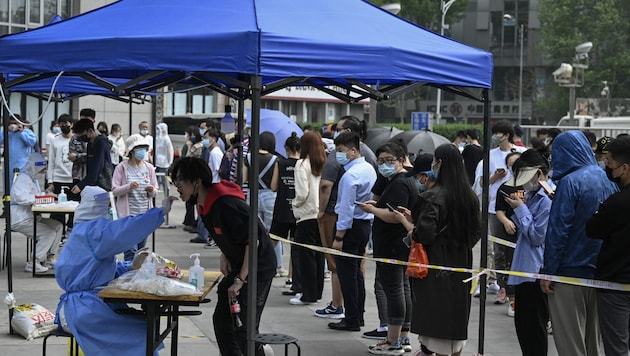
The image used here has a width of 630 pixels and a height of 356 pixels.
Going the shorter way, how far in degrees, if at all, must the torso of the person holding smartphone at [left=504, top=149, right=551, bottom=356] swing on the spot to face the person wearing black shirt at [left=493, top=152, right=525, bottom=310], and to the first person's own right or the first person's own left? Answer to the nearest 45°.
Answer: approximately 90° to the first person's own right

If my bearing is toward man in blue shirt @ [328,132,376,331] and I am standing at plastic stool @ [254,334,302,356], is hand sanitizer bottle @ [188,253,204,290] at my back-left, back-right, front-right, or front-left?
back-left

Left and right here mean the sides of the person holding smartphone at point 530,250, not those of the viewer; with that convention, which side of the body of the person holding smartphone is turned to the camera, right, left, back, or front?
left

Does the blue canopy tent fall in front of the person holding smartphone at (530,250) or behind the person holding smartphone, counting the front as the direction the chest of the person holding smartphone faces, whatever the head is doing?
in front

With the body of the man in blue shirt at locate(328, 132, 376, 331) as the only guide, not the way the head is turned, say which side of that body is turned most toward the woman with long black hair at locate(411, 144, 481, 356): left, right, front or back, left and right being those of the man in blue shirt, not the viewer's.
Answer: left

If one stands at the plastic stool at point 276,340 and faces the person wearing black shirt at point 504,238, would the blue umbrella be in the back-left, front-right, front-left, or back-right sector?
front-left

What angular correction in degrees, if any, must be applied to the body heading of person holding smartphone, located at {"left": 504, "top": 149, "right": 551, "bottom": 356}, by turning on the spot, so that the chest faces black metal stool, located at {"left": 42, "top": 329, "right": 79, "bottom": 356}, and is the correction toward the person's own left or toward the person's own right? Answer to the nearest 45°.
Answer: approximately 45° to the person's own left

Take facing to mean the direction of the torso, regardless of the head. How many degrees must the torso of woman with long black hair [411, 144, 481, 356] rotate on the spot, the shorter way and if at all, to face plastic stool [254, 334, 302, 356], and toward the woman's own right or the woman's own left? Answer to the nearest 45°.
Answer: approximately 45° to the woman's own left

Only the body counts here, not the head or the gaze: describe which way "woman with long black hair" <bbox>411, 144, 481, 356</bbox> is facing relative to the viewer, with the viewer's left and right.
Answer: facing away from the viewer and to the left of the viewer
